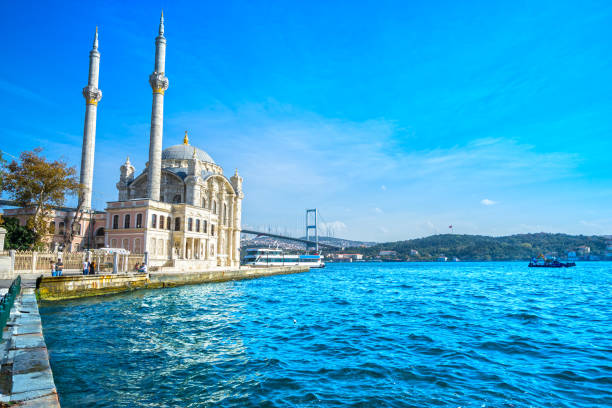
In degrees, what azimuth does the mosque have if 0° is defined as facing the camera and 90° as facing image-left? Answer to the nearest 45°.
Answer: approximately 45°
